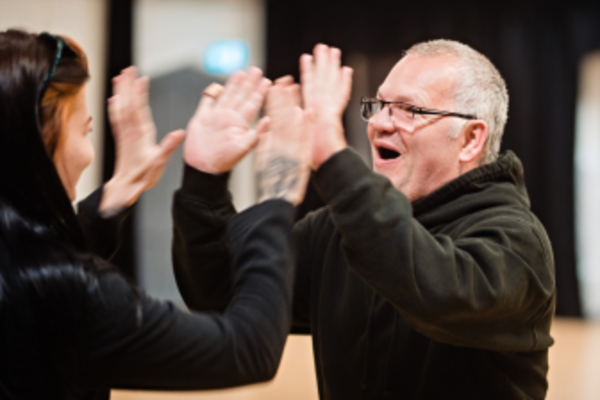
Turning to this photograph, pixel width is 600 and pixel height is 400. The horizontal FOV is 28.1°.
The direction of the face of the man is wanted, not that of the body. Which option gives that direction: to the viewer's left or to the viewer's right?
to the viewer's left

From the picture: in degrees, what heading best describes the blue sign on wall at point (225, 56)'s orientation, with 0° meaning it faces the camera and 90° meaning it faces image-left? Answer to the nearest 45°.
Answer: approximately 0°

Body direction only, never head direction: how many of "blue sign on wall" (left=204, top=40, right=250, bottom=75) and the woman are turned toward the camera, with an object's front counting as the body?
1

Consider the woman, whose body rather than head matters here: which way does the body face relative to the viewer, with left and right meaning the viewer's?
facing away from the viewer and to the right of the viewer

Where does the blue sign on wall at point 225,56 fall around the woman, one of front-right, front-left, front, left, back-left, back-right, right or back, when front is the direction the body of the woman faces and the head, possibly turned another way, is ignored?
front-left

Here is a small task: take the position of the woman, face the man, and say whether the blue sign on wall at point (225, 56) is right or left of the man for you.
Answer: left

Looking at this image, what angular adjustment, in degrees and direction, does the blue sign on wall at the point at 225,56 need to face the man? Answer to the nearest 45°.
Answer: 0° — it already faces them

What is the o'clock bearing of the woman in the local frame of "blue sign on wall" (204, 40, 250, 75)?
The woman is roughly at 12 o'clock from the blue sign on wall.
